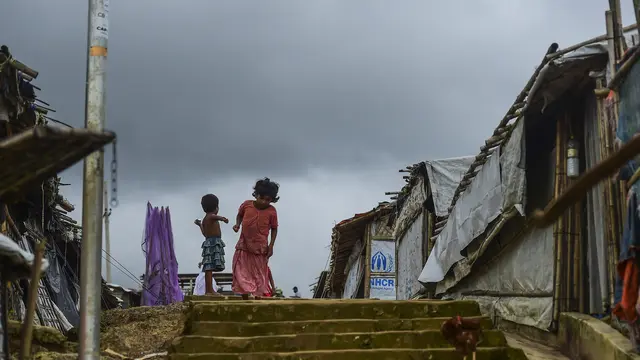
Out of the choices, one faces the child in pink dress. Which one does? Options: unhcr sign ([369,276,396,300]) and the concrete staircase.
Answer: the unhcr sign

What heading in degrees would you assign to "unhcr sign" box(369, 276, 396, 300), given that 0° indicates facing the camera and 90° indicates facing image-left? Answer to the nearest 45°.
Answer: approximately 0°

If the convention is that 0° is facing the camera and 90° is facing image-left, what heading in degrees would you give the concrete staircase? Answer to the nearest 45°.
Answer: approximately 0°
